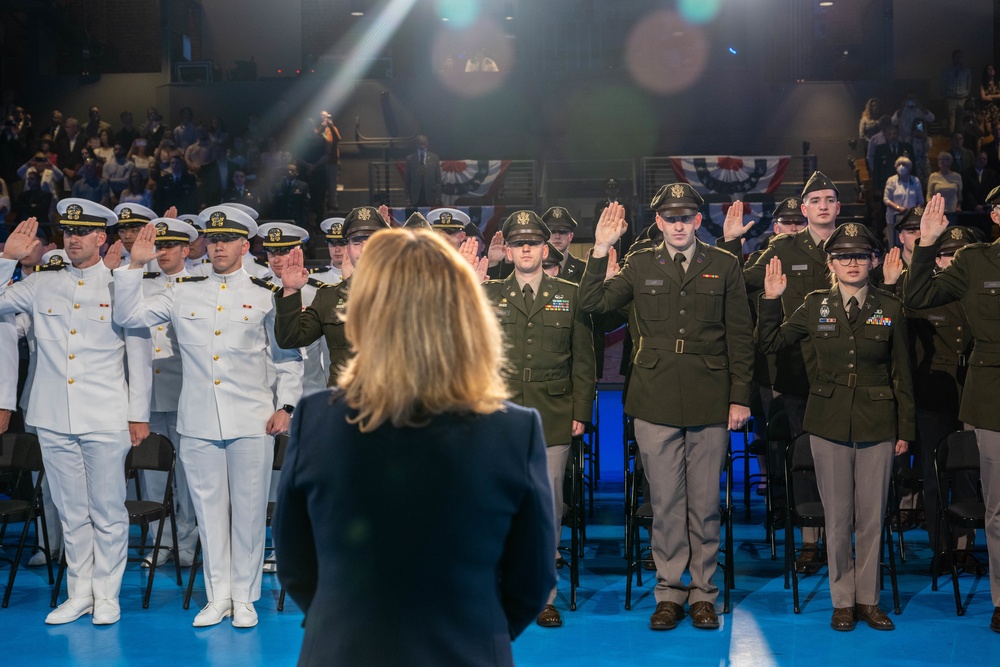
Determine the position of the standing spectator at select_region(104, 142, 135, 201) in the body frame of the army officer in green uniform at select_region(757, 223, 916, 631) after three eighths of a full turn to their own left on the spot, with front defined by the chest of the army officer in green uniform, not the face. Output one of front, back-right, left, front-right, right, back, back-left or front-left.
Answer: left

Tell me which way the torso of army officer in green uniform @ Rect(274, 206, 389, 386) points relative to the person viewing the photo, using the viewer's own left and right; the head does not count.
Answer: facing the viewer

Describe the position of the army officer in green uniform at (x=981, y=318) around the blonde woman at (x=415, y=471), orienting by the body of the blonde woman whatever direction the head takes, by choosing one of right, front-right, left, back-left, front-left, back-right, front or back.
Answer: front-right

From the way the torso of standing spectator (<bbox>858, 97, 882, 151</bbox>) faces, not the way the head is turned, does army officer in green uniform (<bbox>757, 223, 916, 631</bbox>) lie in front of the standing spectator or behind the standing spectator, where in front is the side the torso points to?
in front

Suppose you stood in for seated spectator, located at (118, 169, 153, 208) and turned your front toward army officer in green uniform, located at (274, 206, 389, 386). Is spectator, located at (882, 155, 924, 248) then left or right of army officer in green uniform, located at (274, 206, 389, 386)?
left

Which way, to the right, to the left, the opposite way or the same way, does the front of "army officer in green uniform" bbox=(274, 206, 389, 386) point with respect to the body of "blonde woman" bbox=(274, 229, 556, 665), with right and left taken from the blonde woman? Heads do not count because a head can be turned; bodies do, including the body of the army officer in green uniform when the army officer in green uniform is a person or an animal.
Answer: the opposite way

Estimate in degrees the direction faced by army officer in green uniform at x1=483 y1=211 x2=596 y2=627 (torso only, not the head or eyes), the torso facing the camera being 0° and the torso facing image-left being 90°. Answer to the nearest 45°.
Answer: approximately 0°

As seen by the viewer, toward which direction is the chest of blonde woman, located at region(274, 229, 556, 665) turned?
away from the camera

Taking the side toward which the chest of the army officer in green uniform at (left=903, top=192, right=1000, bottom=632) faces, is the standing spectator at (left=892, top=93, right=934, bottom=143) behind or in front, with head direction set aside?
behind

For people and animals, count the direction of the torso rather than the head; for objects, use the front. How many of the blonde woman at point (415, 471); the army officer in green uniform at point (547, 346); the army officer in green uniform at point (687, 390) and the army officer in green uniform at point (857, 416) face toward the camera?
3

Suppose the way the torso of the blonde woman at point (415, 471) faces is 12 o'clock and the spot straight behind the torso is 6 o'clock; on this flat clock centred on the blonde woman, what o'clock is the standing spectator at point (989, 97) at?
The standing spectator is roughly at 1 o'clock from the blonde woman.

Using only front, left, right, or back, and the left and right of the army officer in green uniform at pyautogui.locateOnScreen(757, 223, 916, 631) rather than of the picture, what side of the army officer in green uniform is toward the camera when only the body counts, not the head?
front

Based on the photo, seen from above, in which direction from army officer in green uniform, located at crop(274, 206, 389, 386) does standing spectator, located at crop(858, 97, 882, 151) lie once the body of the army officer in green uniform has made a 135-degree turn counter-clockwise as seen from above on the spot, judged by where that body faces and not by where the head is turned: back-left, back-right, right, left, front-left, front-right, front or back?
front

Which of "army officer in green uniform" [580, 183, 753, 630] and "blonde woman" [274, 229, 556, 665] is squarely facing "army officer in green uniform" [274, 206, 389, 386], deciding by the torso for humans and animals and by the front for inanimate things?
the blonde woman

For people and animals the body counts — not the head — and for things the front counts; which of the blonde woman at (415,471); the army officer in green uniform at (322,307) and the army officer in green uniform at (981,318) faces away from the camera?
the blonde woman

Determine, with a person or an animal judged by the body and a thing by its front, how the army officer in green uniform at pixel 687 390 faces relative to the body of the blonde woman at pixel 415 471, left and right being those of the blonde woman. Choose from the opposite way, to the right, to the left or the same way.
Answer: the opposite way
